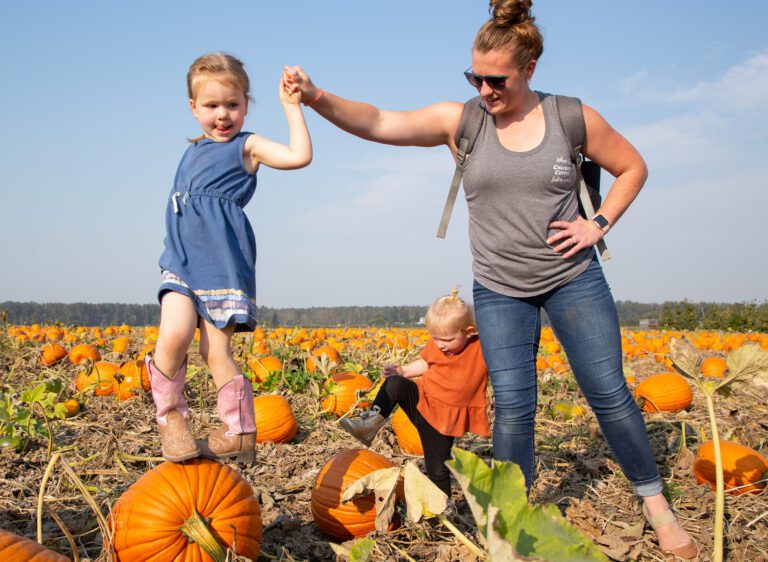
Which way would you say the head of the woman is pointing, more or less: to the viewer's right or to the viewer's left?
to the viewer's left

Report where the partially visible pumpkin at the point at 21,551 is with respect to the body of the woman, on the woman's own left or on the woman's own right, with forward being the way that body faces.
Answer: on the woman's own right

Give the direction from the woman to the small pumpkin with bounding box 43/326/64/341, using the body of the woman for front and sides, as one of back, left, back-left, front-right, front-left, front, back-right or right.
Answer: back-right

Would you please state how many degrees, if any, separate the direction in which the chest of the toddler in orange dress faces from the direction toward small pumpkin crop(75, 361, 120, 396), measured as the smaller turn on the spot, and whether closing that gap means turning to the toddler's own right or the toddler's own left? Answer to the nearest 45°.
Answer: approximately 90° to the toddler's own right

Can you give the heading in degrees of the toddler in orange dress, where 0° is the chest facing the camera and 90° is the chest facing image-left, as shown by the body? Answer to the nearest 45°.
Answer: approximately 45°

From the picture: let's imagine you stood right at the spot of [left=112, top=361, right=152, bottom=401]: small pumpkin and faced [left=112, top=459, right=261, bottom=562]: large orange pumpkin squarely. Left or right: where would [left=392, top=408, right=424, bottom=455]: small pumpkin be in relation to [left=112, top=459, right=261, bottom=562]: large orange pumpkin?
left

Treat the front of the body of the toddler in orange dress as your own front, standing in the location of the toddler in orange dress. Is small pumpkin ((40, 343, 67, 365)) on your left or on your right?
on your right

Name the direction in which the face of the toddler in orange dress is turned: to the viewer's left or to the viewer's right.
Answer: to the viewer's left
